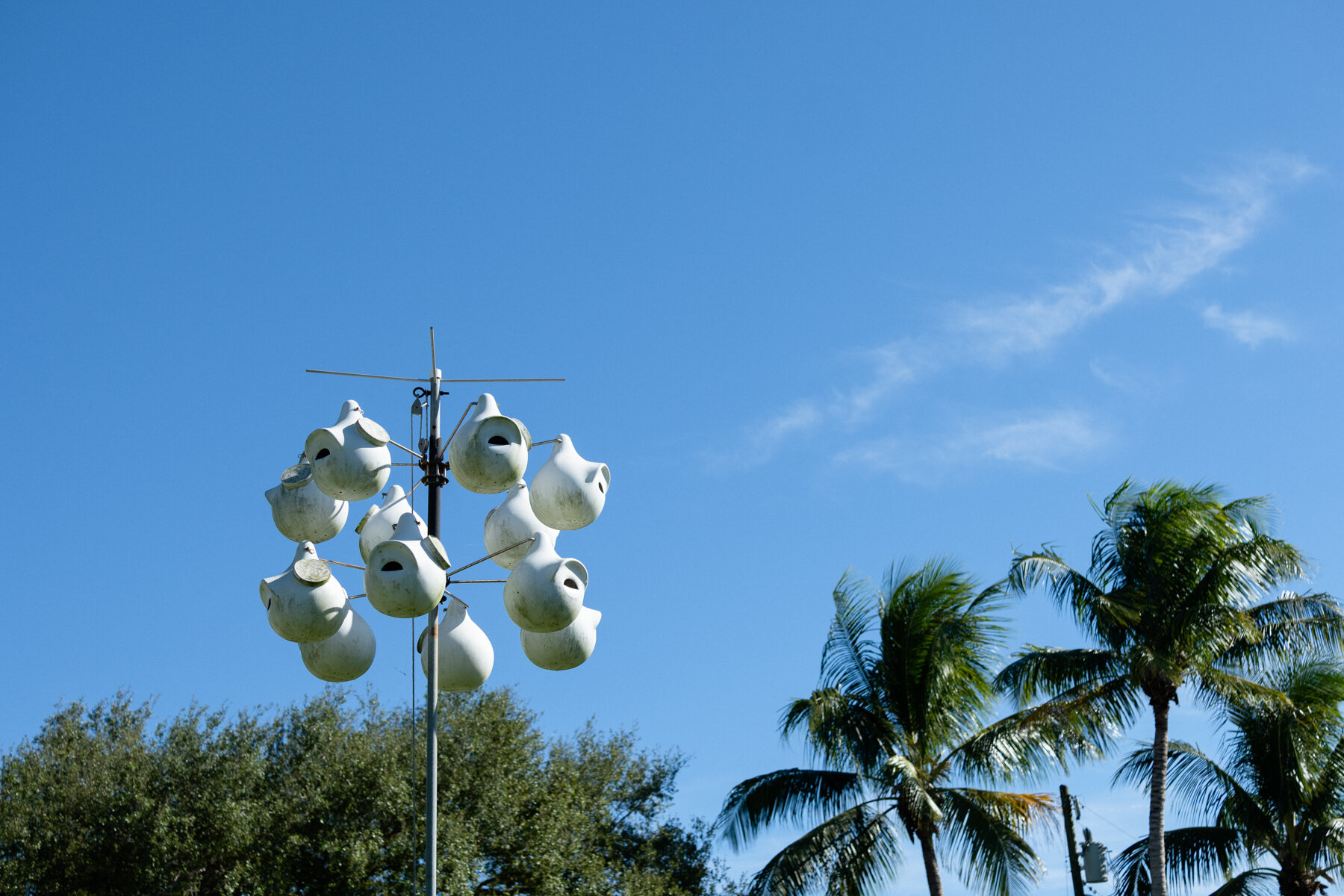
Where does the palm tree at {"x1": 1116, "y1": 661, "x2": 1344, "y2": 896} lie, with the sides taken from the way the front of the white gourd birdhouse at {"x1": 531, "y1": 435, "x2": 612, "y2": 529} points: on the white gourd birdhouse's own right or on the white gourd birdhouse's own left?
on the white gourd birdhouse's own left

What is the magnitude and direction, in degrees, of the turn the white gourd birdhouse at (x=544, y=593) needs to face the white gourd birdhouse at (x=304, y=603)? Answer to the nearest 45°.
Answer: approximately 135° to its right

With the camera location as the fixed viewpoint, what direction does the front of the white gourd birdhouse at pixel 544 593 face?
facing the viewer and to the right of the viewer

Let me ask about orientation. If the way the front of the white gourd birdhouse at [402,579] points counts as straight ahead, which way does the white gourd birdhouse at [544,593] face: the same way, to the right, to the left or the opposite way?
to the left

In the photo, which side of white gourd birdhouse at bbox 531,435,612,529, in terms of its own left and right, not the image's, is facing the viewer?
right

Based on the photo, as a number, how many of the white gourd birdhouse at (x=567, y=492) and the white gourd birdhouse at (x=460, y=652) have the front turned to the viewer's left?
0

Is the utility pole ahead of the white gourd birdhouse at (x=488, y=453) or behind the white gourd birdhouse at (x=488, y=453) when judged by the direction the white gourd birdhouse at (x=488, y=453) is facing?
behind

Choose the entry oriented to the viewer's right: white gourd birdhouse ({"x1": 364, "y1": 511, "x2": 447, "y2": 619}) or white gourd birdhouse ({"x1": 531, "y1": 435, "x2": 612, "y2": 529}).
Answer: white gourd birdhouse ({"x1": 531, "y1": 435, "x2": 612, "y2": 529})

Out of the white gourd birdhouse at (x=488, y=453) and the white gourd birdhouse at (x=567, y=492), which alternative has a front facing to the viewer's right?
the white gourd birdhouse at (x=567, y=492)

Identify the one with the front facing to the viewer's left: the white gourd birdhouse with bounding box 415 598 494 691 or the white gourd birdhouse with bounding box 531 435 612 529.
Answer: the white gourd birdhouse with bounding box 415 598 494 691

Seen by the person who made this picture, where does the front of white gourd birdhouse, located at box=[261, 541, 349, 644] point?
facing to the left of the viewer

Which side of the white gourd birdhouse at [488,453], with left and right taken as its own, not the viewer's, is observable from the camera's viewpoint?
front

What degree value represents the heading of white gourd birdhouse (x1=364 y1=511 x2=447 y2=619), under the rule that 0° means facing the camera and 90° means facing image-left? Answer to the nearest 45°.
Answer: approximately 45°
